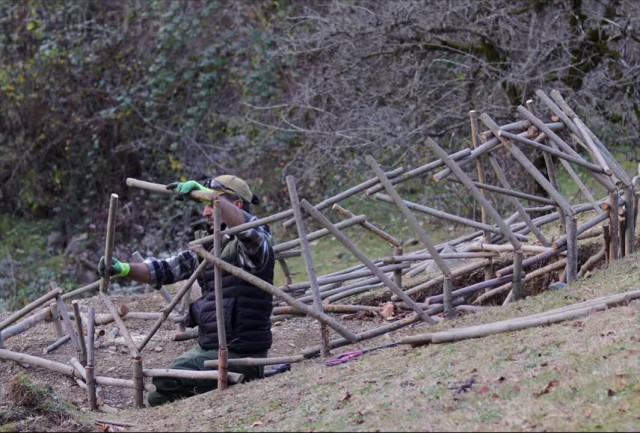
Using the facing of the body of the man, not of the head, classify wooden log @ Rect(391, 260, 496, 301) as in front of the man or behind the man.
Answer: behind

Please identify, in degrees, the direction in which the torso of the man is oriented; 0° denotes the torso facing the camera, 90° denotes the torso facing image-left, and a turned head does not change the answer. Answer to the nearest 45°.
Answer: approximately 90°

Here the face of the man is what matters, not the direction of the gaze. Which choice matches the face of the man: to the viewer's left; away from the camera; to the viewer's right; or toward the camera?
to the viewer's left

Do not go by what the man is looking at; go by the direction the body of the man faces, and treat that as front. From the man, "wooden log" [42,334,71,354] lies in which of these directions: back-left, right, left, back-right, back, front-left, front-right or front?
front-right

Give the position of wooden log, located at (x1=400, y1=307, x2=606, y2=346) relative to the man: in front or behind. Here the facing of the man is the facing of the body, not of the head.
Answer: behind

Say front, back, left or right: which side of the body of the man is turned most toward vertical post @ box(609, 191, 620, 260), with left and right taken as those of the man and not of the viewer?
back

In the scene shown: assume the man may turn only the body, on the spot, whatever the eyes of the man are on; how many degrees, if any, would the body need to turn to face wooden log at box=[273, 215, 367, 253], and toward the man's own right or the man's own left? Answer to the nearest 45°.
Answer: approximately 135° to the man's own right

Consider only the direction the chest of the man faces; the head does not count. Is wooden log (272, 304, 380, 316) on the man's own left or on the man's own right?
on the man's own right

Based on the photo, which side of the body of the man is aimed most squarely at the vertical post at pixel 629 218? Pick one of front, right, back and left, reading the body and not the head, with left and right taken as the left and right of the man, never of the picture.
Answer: back

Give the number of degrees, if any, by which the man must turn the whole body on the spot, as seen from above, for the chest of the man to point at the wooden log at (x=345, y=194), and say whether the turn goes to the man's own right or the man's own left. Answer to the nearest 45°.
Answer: approximately 135° to the man's own right
